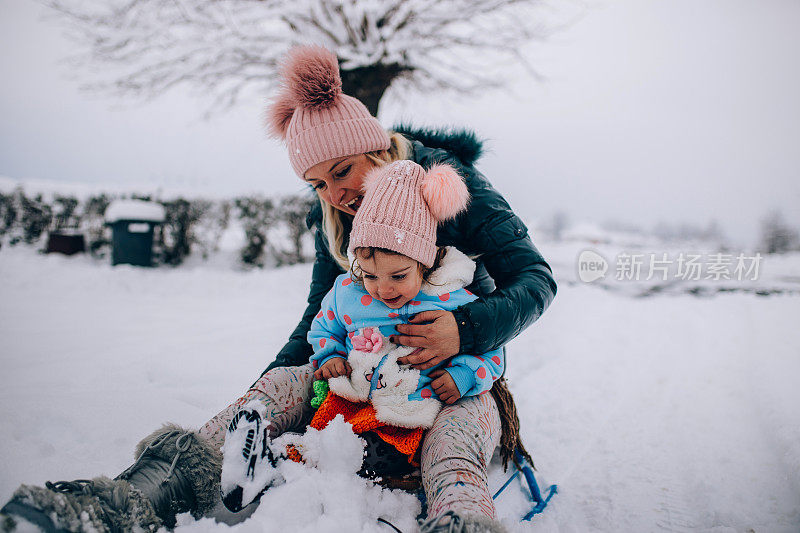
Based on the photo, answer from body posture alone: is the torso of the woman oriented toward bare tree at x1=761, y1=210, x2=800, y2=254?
no

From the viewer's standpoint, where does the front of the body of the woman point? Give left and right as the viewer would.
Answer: facing the viewer and to the left of the viewer

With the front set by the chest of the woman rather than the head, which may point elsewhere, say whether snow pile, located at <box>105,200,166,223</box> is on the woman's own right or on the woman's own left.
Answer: on the woman's own right

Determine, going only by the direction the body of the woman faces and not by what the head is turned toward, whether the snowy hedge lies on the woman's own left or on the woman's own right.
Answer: on the woman's own right

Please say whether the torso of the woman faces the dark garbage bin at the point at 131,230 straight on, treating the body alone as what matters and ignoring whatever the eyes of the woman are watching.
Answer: no

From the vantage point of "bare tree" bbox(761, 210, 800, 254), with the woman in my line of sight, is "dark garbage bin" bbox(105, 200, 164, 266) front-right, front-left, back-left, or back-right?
front-right
